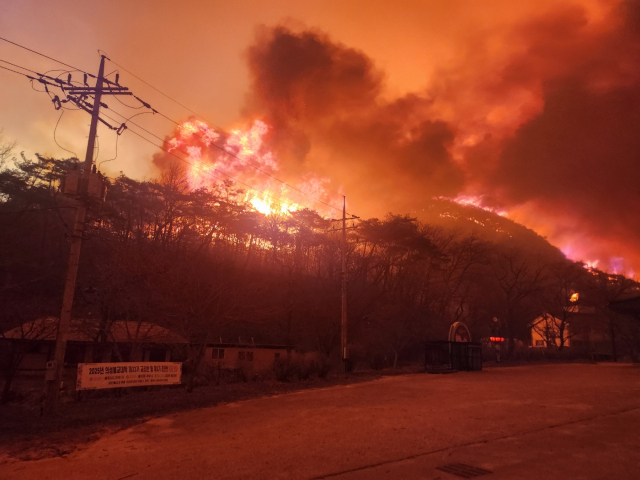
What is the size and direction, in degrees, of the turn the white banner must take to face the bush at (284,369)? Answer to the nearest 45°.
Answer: approximately 135° to its left

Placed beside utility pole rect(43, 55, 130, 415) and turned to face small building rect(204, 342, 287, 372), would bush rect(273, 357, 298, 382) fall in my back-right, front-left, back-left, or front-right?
front-right

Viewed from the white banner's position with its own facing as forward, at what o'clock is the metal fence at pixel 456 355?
The metal fence is roughly at 8 o'clock from the white banner.

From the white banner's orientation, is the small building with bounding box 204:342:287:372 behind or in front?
behind

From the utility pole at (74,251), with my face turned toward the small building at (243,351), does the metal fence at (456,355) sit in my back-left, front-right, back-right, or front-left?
front-right

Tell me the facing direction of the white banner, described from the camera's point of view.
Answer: facing the viewer
